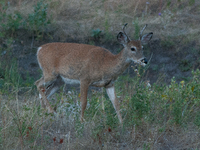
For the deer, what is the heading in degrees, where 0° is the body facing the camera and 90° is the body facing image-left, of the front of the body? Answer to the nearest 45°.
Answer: approximately 270°

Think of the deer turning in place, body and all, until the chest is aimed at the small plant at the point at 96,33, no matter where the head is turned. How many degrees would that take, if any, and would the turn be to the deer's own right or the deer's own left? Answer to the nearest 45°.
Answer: approximately 90° to the deer's own left
